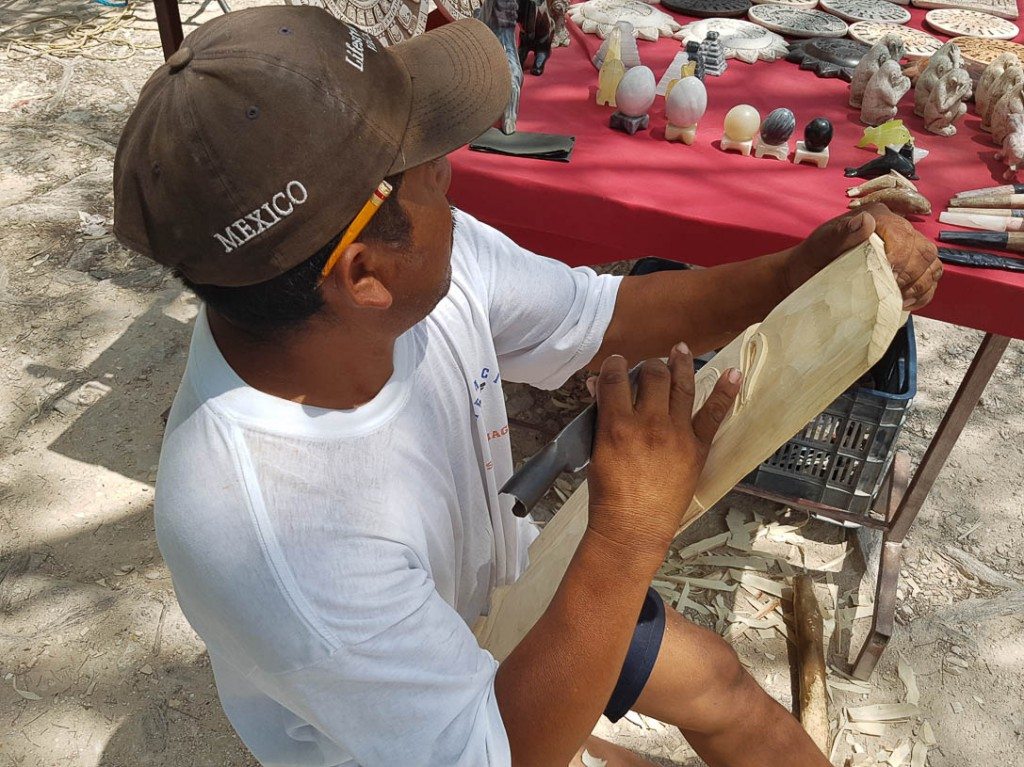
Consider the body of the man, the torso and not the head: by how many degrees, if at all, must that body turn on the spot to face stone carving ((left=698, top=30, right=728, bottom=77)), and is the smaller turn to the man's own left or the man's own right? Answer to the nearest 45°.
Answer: approximately 90° to the man's own left

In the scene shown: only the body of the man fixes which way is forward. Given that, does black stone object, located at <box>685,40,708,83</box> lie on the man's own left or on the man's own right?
on the man's own left

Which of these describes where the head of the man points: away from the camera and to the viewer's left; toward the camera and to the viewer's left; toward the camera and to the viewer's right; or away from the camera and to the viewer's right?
away from the camera and to the viewer's right

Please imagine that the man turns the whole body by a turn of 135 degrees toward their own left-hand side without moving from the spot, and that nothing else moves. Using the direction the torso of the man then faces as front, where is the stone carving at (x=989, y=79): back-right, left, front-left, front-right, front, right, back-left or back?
right

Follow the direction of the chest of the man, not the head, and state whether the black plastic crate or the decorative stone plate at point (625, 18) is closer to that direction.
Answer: the black plastic crate

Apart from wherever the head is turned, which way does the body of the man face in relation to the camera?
to the viewer's right

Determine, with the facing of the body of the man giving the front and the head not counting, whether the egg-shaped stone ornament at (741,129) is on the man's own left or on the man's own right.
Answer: on the man's own left

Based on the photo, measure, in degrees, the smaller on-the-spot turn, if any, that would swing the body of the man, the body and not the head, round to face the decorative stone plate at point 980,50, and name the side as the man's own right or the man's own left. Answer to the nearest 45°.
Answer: approximately 45° to the man's own left

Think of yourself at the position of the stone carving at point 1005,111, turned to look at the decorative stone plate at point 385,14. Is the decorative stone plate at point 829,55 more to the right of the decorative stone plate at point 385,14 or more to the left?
right

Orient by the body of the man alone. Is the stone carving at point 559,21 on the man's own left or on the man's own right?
on the man's own left

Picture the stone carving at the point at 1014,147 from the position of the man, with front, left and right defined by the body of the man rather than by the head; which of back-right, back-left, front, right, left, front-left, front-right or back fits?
front-left

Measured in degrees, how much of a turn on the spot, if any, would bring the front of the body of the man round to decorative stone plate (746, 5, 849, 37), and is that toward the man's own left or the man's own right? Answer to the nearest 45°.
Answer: approximately 90° to the man's own left

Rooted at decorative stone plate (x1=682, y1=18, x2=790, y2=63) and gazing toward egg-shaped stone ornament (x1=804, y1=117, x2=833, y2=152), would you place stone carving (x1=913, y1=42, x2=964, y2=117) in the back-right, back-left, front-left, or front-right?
front-left

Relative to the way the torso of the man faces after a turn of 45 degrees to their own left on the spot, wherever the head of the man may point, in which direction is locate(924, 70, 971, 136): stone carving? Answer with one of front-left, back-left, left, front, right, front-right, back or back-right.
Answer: front

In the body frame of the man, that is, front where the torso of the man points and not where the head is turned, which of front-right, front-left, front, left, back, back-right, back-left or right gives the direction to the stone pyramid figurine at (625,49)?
left
